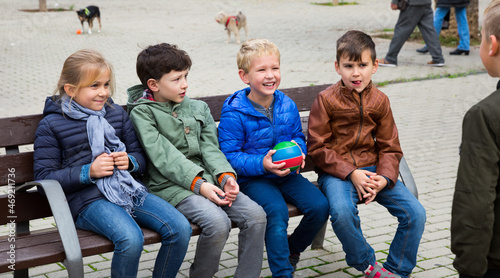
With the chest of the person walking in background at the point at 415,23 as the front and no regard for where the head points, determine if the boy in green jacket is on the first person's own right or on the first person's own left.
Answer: on the first person's own left

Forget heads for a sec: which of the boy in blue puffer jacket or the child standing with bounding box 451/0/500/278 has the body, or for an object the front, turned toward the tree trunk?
the child standing

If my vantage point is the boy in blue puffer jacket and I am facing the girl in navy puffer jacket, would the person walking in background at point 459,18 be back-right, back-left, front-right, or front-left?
back-right

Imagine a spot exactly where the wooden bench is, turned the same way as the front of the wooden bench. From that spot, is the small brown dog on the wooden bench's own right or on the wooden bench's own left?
on the wooden bench's own left

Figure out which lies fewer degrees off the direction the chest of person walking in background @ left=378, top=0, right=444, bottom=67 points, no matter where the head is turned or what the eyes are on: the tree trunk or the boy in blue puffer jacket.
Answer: the tree trunk

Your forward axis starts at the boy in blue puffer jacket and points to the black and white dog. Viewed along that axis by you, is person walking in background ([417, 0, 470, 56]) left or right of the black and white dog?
right

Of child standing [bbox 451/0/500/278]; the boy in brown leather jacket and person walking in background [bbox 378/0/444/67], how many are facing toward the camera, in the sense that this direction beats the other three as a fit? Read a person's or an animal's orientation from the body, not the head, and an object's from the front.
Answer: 1

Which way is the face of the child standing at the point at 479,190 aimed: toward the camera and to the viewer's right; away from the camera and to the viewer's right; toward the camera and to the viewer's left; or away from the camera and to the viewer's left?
away from the camera and to the viewer's left

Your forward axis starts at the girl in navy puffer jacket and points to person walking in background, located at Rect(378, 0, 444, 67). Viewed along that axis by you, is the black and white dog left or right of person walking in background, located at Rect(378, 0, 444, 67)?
left

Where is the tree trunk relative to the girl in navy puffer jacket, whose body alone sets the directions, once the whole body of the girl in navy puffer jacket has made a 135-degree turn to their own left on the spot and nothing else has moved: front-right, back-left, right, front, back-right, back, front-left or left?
front

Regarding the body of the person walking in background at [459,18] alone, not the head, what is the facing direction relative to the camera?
to the viewer's left

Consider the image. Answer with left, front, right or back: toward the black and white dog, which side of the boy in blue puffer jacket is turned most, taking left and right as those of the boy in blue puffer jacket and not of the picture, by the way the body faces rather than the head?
back
